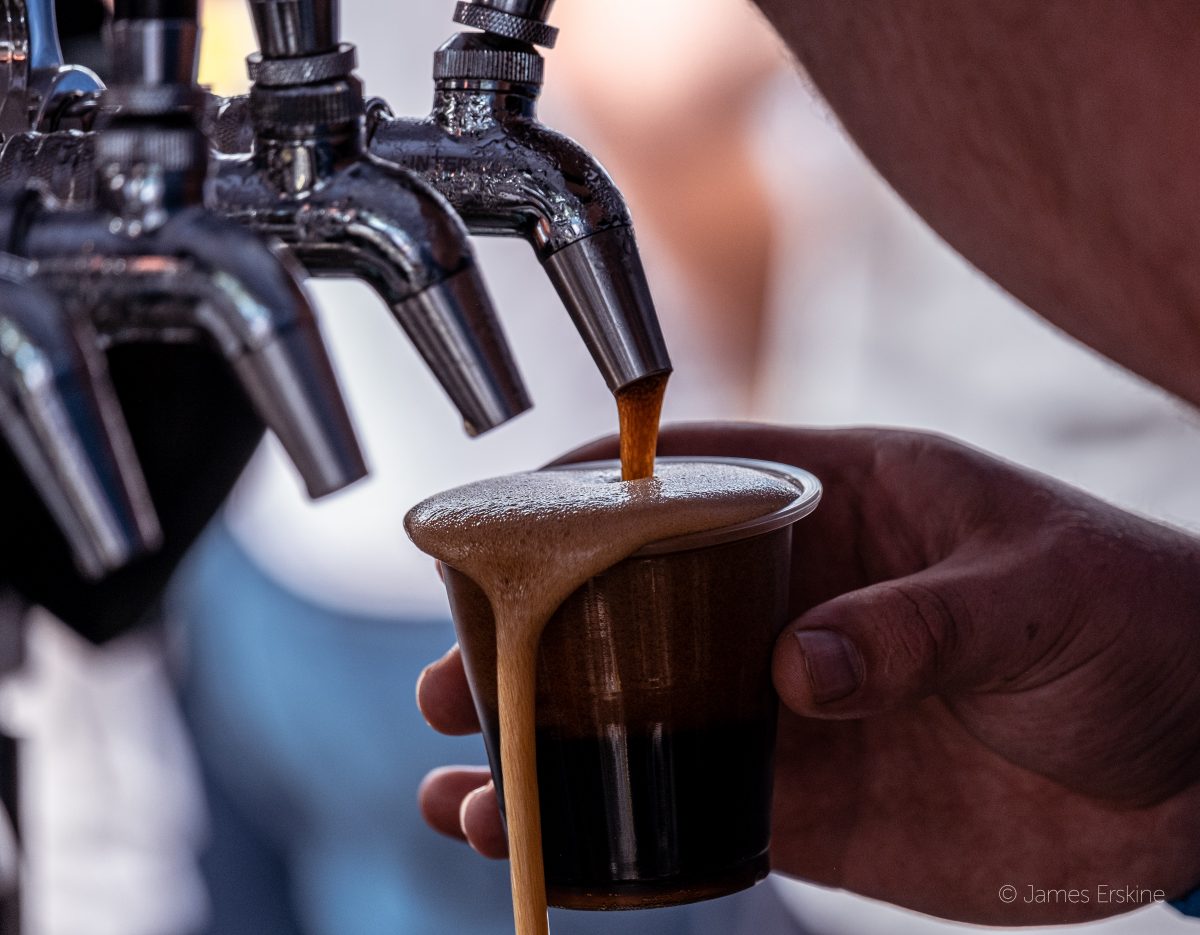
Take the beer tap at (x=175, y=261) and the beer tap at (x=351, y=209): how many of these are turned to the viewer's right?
2

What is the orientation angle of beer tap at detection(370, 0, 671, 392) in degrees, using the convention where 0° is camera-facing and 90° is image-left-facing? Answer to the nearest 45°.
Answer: approximately 270°

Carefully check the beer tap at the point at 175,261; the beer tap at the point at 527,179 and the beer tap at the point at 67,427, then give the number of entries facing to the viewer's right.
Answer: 3

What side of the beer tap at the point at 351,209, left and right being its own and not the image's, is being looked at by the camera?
right

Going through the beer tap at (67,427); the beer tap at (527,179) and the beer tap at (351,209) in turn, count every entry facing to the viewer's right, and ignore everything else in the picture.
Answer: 3

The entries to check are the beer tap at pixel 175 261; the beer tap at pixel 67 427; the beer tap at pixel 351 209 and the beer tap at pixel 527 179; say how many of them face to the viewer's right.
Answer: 4

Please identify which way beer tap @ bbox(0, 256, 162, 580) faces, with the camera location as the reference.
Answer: facing to the right of the viewer

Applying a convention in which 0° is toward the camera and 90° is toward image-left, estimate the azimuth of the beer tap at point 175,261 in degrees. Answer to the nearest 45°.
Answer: approximately 270°
